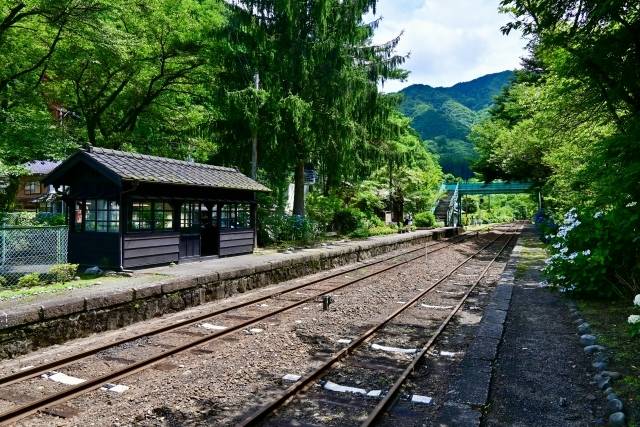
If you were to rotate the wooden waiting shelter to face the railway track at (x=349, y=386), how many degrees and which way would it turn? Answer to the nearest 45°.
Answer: approximately 45° to its right

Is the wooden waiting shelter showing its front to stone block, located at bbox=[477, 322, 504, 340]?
yes

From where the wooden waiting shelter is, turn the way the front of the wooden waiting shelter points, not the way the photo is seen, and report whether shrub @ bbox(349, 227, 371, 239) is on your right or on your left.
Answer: on your left

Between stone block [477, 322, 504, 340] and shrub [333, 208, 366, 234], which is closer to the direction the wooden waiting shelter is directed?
the stone block

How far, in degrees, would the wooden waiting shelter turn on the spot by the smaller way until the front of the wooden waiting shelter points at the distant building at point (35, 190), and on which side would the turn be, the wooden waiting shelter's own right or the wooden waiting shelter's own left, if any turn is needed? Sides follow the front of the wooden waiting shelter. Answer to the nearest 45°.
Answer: approximately 135° to the wooden waiting shelter's own left

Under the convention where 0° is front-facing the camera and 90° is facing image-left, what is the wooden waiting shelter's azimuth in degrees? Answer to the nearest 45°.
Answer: approximately 315°

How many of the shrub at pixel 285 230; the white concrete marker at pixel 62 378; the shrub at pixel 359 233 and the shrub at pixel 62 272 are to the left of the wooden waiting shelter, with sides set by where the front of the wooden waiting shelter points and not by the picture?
2

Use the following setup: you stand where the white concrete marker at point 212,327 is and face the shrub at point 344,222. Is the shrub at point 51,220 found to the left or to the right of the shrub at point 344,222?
left

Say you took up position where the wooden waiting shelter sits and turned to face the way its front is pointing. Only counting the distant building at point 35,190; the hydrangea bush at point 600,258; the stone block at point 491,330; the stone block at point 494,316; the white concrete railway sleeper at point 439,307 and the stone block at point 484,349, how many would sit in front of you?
5

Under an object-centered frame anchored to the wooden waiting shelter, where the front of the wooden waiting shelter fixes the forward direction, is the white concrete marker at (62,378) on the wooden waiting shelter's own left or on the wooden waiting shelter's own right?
on the wooden waiting shelter's own right

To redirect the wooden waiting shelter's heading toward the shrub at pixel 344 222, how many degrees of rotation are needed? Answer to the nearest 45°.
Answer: approximately 90° to its left

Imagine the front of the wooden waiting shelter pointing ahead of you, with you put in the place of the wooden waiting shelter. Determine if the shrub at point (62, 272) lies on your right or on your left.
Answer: on your right

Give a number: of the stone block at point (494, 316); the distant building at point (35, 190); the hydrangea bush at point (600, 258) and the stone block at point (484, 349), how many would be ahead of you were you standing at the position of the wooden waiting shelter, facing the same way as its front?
3

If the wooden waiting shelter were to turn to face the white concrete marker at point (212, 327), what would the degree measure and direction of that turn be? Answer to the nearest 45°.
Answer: approximately 45° to its right

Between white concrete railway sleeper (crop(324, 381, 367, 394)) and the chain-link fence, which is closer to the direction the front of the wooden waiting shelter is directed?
the white concrete railway sleeper
